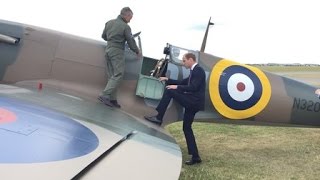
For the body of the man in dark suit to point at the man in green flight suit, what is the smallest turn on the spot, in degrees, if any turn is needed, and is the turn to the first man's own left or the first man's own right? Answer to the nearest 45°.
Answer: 0° — they already face them

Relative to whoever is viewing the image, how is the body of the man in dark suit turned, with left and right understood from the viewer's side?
facing to the left of the viewer

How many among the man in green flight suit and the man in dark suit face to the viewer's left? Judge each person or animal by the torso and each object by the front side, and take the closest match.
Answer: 1

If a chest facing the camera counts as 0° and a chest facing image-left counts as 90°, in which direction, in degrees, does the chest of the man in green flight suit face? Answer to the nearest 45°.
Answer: approximately 225°

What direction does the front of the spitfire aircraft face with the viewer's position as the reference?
facing to the left of the viewer

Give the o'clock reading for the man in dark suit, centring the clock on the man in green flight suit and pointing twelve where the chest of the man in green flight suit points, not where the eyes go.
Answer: The man in dark suit is roughly at 2 o'clock from the man in green flight suit.
